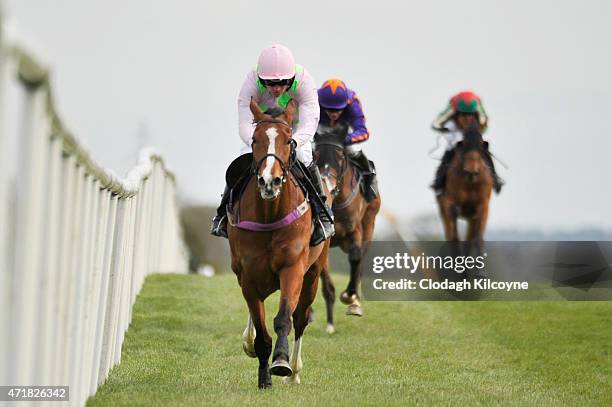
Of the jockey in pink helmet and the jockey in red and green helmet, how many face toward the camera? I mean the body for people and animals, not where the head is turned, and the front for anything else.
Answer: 2

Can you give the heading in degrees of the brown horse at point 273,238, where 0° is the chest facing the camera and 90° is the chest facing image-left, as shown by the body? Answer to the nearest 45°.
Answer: approximately 0°

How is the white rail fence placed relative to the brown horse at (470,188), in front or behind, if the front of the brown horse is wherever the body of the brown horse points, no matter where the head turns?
in front

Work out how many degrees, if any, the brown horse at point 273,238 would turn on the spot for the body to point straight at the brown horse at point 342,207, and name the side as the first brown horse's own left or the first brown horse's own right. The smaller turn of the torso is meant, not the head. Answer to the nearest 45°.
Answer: approximately 180°

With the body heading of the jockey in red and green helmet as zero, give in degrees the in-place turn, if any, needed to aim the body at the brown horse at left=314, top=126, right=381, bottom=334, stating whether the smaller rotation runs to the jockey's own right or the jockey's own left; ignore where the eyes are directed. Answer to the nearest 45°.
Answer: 0° — they already face it

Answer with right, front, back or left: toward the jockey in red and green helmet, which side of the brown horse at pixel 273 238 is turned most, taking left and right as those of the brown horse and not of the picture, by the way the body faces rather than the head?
back

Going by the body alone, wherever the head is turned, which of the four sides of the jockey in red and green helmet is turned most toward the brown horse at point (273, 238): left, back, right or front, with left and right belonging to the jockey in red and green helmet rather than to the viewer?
front

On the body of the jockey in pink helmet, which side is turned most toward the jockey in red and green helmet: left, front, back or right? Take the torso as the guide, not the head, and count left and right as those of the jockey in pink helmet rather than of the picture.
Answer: back
